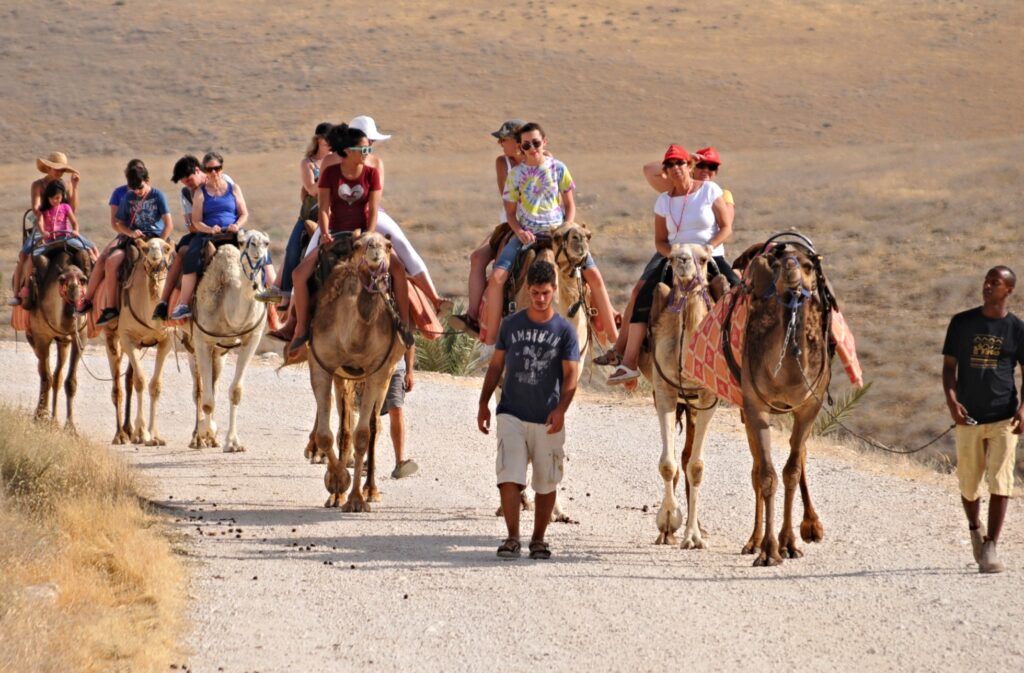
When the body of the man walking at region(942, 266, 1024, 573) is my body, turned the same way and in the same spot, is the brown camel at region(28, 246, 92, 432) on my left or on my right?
on my right

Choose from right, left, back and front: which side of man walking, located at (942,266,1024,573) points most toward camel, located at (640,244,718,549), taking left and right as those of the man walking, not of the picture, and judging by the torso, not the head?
right

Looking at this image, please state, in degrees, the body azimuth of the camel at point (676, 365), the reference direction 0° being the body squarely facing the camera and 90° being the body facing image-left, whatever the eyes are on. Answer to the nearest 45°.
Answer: approximately 0°

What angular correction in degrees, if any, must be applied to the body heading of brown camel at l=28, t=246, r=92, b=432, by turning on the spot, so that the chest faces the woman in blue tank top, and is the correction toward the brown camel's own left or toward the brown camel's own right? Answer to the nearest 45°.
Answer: approximately 45° to the brown camel's own left

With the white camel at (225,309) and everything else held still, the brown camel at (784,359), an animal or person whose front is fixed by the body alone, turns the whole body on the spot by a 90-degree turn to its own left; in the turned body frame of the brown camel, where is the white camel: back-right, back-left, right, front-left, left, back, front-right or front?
back-left

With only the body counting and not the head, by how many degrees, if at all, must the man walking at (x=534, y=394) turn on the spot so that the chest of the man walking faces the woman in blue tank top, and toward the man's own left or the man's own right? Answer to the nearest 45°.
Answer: approximately 135° to the man's own right

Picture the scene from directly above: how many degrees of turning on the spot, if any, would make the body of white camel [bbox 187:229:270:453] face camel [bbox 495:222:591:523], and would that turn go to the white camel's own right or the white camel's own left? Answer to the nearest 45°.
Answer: approximately 45° to the white camel's own left

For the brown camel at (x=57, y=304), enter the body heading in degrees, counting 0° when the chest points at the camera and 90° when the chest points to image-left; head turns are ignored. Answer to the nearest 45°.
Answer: approximately 0°

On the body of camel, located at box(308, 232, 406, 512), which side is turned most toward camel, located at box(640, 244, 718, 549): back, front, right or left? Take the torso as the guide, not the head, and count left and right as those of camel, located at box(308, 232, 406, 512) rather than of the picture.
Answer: left
